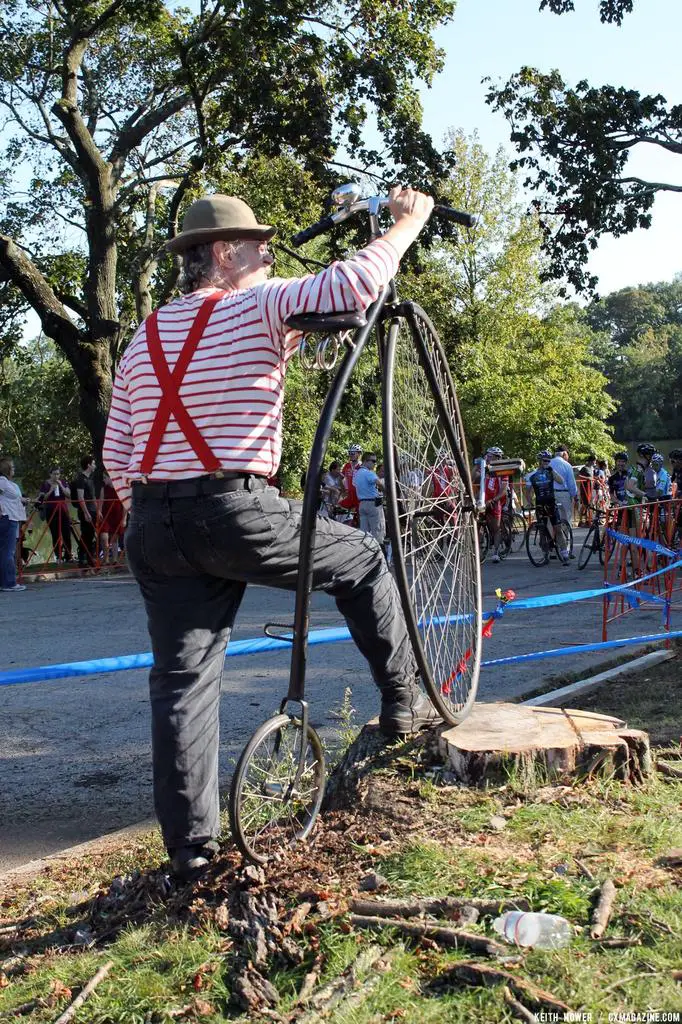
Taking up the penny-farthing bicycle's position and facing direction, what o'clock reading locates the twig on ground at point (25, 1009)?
The twig on ground is roughly at 6 o'clock from the penny-farthing bicycle.

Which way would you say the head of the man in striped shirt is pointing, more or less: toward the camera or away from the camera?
away from the camera

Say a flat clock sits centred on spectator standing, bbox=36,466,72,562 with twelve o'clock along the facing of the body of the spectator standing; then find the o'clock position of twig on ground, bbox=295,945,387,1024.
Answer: The twig on ground is roughly at 12 o'clock from the spectator standing.

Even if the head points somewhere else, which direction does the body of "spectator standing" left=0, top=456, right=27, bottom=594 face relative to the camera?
to the viewer's right

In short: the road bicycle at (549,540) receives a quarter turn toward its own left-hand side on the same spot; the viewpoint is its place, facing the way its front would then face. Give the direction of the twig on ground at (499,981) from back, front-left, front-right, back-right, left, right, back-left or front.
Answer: front-right

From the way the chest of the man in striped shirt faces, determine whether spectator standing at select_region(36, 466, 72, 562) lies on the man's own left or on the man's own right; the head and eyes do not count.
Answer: on the man's own left

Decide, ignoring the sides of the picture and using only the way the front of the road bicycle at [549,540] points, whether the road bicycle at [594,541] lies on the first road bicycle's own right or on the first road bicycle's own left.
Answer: on the first road bicycle's own left

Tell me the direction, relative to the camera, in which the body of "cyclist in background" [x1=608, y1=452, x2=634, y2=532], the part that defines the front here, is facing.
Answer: toward the camera

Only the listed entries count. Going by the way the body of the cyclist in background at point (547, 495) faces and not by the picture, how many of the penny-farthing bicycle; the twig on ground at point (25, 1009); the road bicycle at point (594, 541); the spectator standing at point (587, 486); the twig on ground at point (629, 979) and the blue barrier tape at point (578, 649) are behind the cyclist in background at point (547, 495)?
1

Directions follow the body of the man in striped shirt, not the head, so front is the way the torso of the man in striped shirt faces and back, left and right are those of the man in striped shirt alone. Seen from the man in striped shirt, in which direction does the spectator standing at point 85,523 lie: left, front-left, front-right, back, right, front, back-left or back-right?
front-left

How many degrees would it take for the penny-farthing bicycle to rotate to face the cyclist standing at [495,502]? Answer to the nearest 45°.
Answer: approximately 45° to its left

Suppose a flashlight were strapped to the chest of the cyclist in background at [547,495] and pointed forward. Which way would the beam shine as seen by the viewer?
toward the camera

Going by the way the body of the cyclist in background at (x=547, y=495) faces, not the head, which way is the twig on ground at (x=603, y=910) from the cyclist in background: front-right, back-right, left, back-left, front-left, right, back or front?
front

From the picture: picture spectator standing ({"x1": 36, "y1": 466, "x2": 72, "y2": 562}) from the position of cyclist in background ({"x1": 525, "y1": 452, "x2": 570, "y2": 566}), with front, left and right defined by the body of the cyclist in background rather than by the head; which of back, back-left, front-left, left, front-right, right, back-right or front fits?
right

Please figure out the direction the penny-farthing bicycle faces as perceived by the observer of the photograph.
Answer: facing away from the viewer and to the right of the viewer

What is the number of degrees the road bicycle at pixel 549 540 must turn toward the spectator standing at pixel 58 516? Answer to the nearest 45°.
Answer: approximately 45° to its right

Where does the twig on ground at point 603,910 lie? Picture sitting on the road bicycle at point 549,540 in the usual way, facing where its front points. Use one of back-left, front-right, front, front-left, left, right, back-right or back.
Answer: front-left

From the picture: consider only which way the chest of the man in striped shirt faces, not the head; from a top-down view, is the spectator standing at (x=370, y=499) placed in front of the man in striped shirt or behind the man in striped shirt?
in front
